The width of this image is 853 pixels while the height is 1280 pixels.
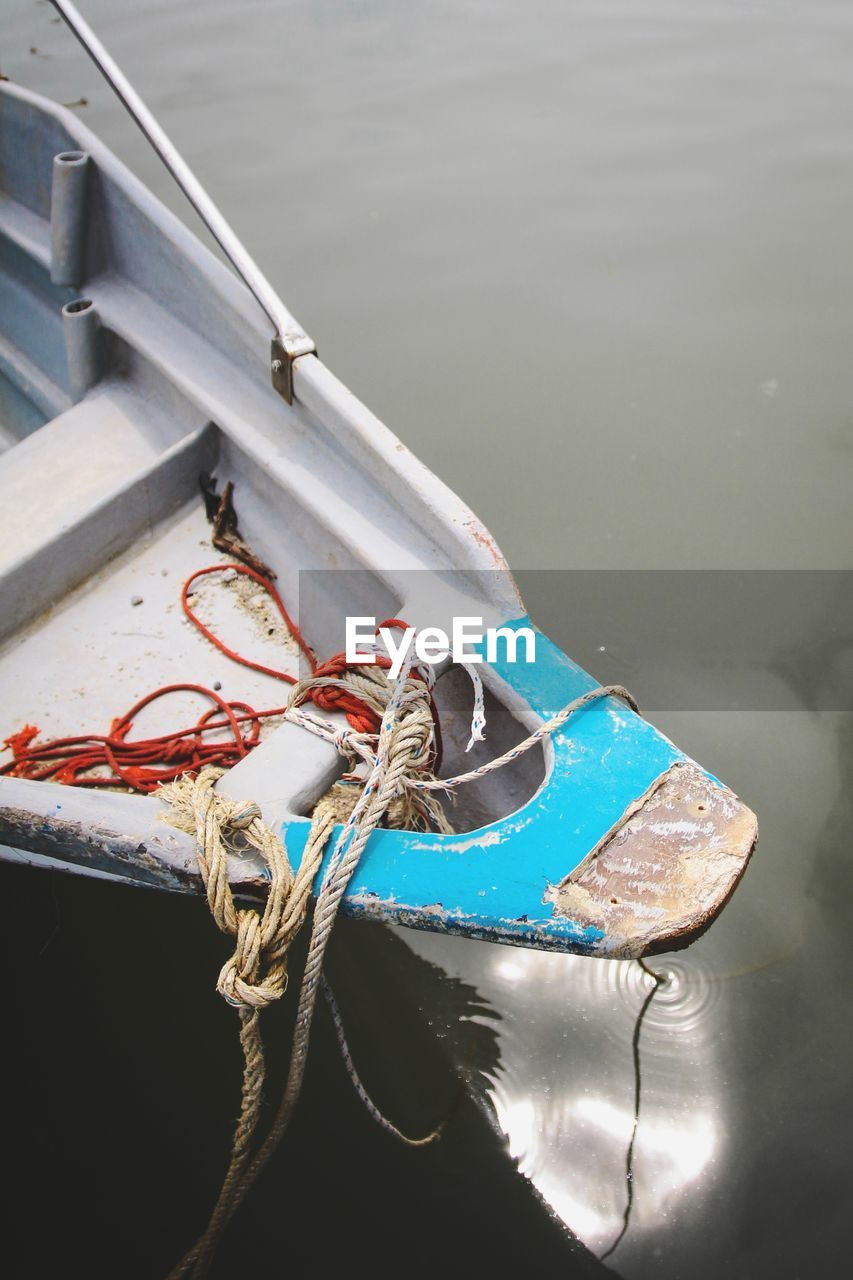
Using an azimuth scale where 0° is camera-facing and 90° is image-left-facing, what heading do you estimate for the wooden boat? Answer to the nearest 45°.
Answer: approximately 315°
